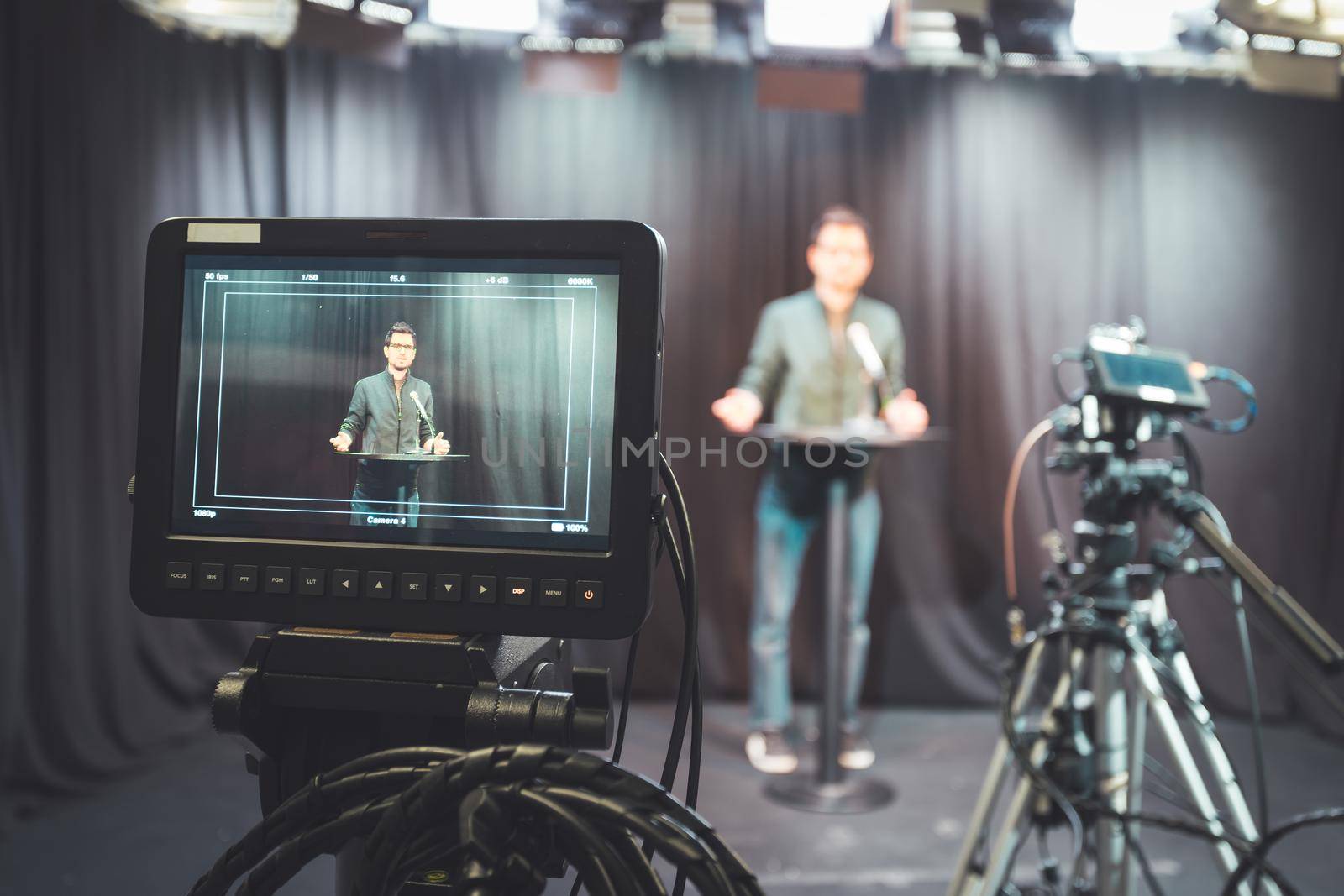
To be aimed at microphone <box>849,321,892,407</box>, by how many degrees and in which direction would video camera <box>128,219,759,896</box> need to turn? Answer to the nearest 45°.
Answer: approximately 45° to its right

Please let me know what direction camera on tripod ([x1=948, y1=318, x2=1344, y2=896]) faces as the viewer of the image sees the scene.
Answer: facing away from the viewer and to the left of the viewer

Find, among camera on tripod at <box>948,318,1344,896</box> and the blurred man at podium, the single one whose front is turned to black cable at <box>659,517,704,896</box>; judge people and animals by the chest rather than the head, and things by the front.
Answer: the blurred man at podium

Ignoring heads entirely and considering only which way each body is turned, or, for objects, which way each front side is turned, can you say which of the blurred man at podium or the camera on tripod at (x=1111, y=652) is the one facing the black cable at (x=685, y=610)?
the blurred man at podium

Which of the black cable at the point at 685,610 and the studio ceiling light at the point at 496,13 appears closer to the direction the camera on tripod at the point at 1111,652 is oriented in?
the studio ceiling light

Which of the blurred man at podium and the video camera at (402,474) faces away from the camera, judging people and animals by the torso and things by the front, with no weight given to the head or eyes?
the video camera

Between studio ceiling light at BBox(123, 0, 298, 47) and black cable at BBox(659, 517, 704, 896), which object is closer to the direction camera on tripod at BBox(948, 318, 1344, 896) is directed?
the studio ceiling light

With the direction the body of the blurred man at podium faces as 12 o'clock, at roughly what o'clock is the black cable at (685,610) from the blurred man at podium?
The black cable is roughly at 12 o'clock from the blurred man at podium.

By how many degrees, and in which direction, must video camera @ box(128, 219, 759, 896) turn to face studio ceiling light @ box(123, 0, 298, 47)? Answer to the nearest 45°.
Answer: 0° — it already faces it

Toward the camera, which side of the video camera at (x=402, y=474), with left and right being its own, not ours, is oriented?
back

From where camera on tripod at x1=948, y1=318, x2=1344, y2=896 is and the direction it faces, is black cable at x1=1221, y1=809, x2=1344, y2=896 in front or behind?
behind
